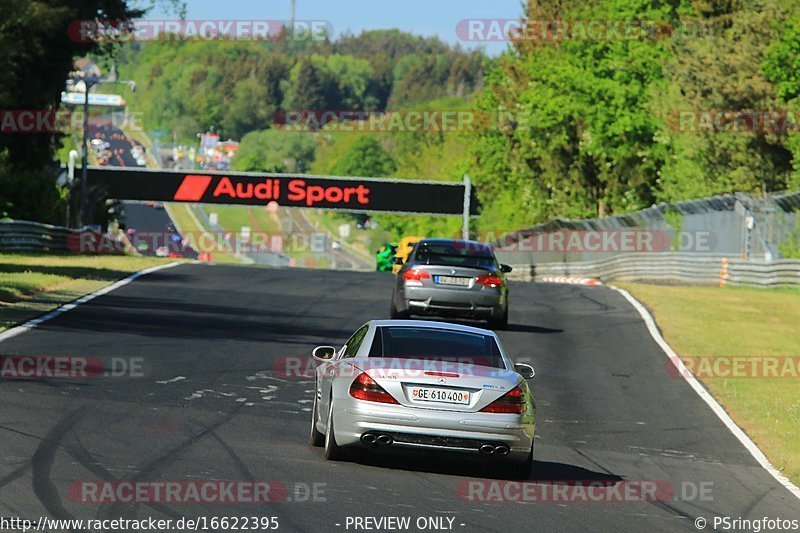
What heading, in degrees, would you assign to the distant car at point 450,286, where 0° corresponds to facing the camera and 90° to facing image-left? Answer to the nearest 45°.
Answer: approximately 180°

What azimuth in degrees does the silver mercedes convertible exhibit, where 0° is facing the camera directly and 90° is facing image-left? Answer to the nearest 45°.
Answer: approximately 180°

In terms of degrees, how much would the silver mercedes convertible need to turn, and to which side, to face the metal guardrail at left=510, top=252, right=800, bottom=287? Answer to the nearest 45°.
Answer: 0° — it already faces it

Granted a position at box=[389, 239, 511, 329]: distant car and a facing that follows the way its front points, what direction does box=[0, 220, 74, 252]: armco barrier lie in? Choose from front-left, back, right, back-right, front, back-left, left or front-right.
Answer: front-left

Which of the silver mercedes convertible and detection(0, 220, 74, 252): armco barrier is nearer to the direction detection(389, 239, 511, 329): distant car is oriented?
the armco barrier

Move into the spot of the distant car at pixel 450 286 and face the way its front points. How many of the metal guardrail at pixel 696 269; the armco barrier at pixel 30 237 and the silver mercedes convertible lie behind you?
1

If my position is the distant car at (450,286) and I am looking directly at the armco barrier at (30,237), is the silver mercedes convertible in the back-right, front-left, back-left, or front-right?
back-left

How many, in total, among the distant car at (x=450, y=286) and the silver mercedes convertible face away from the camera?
2

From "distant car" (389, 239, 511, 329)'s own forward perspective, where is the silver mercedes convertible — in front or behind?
behind
